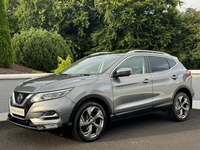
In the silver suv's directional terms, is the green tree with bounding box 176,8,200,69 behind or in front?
behind

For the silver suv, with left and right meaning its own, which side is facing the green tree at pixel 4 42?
right

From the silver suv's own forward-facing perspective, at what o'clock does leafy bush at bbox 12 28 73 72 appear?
The leafy bush is roughly at 4 o'clock from the silver suv.

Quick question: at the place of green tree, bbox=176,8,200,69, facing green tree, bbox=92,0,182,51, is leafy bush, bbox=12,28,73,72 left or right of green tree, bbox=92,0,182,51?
left

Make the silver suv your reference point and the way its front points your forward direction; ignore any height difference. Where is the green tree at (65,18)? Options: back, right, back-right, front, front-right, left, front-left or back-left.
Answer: back-right

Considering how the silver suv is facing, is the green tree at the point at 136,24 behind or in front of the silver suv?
behind

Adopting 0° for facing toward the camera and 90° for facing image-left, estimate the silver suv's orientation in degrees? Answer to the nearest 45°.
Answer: approximately 45°
